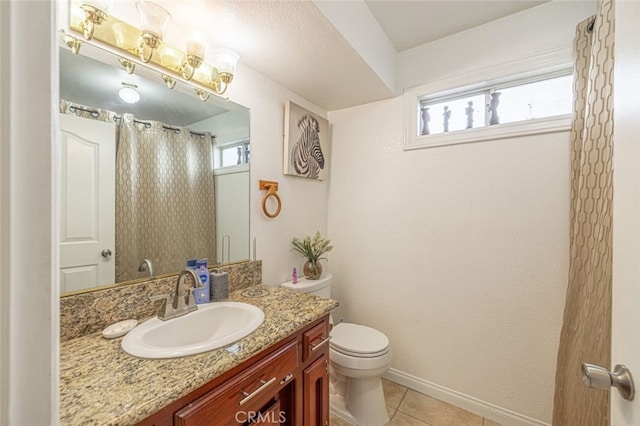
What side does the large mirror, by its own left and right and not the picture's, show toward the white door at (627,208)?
front

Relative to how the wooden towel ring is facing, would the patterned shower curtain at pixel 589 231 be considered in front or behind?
in front

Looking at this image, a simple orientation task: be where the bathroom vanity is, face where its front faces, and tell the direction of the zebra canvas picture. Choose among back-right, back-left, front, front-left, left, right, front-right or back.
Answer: left

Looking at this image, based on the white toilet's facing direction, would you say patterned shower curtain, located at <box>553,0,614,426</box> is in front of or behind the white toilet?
in front

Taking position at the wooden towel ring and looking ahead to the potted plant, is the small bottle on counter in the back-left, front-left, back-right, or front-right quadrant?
back-right

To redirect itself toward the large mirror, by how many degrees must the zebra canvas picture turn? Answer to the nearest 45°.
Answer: approximately 90° to its right

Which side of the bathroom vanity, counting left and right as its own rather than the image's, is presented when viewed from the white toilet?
left

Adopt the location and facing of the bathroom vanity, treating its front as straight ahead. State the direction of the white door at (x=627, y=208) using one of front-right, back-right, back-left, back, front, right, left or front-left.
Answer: front

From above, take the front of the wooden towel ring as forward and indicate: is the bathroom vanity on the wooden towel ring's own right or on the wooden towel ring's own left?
on the wooden towel ring's own right

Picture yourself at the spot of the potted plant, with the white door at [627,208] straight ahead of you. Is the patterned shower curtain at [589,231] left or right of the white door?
left

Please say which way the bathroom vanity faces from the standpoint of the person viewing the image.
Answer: facing the viewer and to the right of the viewer

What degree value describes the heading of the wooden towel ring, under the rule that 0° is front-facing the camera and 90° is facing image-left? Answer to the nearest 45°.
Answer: approximately 315°
